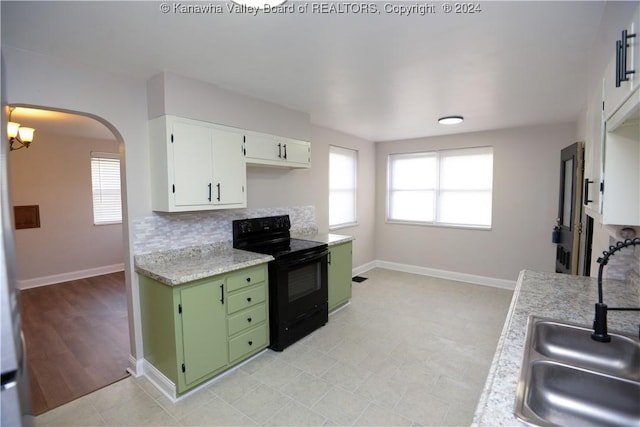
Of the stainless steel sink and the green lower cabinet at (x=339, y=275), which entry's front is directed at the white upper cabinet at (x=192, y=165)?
the stainless steel sink

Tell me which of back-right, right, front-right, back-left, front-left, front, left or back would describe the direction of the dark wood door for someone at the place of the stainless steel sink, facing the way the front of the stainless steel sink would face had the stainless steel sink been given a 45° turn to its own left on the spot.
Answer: back-right

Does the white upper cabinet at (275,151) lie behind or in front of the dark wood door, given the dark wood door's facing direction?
in front

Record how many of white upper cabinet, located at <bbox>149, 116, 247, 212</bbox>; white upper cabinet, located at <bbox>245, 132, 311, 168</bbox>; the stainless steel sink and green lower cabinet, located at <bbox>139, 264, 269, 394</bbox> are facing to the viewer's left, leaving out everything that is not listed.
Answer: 1

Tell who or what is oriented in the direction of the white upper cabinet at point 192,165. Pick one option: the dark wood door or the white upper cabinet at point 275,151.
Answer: the dark wood door

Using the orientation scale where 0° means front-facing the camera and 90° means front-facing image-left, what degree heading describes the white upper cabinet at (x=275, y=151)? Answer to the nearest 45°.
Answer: approximately 315°

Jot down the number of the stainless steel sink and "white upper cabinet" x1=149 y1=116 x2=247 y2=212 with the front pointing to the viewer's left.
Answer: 1

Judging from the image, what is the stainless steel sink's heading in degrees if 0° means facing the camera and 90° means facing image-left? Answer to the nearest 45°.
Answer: approximately 90°

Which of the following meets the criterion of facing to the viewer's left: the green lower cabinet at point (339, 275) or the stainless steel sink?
the stainless steel sink

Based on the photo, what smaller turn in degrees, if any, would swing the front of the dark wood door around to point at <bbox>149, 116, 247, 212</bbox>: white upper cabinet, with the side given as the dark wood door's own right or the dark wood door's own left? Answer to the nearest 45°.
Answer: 0° — it already faces it

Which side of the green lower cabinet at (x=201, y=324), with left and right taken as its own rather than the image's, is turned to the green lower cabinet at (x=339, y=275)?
left

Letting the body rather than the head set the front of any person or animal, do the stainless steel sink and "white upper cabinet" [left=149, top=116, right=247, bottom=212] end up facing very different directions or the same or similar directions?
very different directions

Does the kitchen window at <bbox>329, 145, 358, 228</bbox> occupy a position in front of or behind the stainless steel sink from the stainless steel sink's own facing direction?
in front

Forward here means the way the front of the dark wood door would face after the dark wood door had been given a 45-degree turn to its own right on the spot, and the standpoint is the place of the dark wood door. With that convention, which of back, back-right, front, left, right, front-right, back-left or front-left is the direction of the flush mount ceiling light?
front

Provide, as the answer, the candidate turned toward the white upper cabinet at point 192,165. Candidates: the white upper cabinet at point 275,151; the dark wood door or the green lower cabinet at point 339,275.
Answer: the dark wood door

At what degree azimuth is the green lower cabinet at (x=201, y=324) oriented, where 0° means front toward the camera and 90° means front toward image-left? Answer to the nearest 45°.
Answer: approximately 315°
